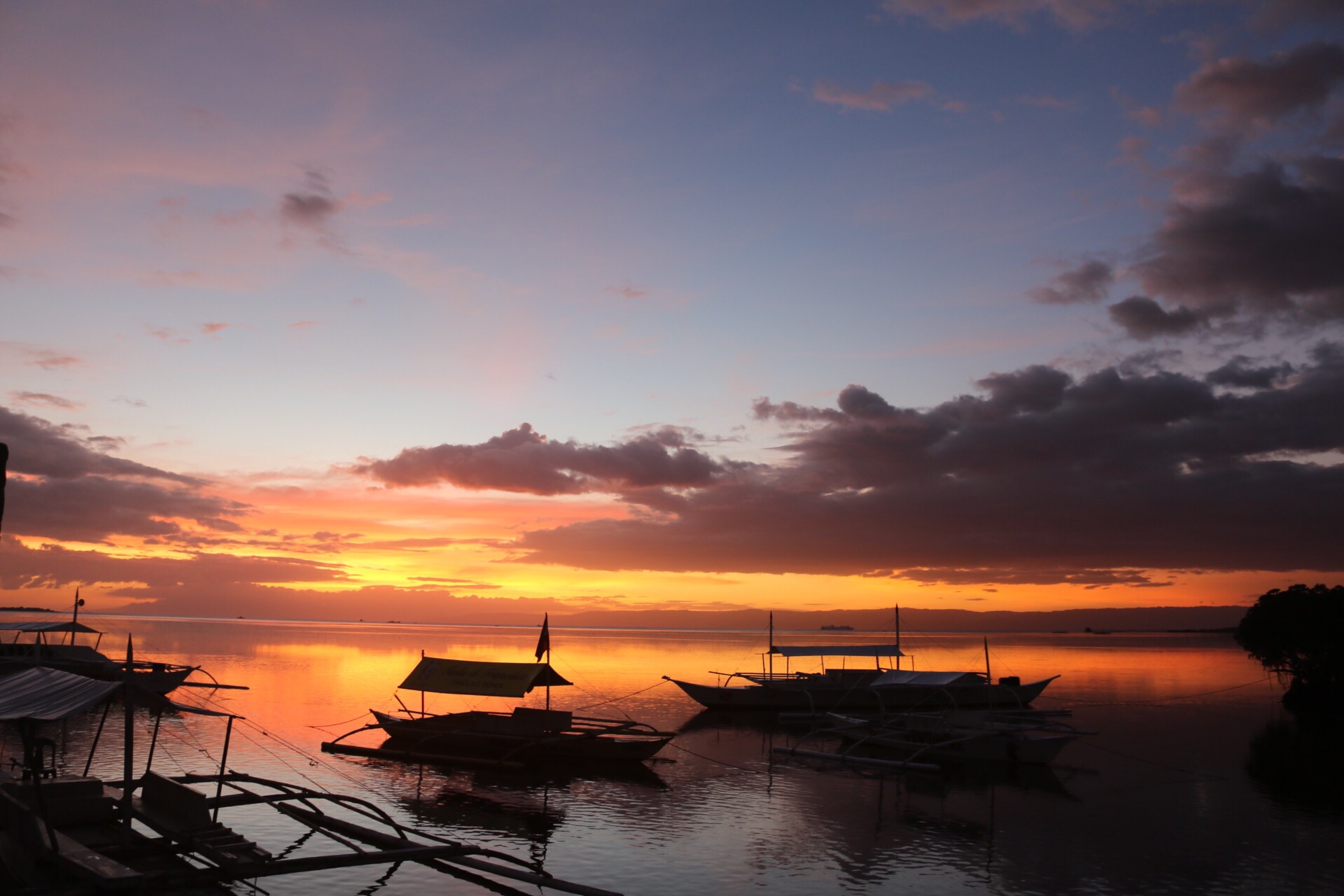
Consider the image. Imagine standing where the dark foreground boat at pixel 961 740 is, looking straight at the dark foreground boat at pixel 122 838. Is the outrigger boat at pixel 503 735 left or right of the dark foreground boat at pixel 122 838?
right

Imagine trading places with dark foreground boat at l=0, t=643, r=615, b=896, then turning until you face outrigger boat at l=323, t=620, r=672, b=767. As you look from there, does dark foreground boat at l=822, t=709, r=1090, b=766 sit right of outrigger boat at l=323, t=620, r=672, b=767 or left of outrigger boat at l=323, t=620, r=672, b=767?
right
